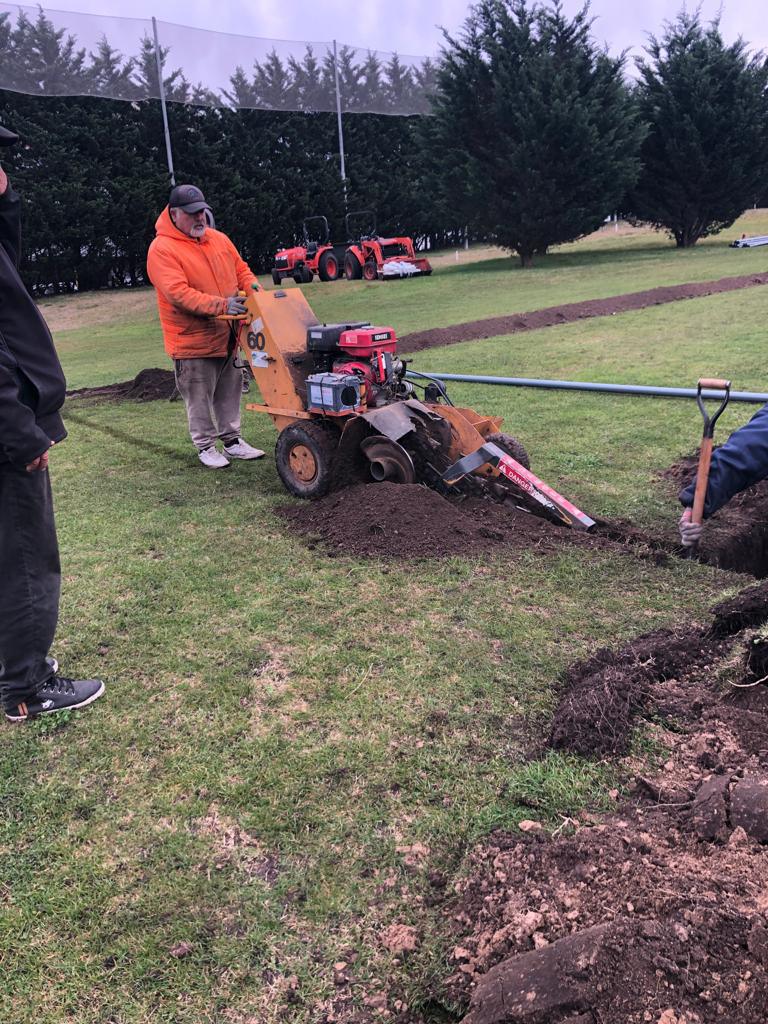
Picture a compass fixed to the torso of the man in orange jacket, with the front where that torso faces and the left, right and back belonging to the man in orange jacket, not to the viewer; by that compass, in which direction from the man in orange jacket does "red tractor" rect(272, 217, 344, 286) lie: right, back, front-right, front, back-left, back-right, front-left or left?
back-left

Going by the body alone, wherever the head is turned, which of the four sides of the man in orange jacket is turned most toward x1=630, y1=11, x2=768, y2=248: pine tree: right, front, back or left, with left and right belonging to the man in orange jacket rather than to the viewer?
left

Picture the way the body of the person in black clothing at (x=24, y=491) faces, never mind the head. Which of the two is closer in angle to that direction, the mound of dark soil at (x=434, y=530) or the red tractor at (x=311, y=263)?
the mound of dark soil

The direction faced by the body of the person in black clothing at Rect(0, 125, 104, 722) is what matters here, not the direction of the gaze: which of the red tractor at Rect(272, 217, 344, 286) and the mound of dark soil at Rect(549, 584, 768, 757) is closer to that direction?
the mound of dark soil

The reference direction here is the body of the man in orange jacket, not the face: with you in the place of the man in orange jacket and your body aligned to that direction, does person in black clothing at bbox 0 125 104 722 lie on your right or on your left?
on your right

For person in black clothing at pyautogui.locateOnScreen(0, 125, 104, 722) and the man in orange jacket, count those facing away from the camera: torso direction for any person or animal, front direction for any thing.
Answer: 0

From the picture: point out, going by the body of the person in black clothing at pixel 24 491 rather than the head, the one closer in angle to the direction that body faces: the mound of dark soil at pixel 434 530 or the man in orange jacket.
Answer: the mound of dark soil

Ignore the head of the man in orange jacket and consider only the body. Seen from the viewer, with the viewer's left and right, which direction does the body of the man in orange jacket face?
facing the viewer and to the right of the viewer

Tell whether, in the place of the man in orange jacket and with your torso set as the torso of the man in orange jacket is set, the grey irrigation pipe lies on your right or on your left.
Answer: on your left

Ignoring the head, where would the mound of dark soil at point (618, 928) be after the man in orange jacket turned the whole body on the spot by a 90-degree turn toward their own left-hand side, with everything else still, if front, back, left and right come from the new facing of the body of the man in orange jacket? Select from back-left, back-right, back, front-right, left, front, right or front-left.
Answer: back-right

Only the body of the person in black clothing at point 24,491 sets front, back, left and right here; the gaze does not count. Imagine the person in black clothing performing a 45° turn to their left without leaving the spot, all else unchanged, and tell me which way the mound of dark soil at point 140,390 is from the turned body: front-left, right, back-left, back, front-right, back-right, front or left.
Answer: front-left

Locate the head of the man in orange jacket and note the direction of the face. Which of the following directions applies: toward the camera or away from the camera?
toward the camera

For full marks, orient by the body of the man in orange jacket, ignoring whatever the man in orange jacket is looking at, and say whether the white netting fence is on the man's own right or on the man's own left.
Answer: on the man's own left

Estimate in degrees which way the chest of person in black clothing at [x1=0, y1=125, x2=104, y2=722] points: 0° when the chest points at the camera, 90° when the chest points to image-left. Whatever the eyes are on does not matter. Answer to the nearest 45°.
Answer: approximately 270°
